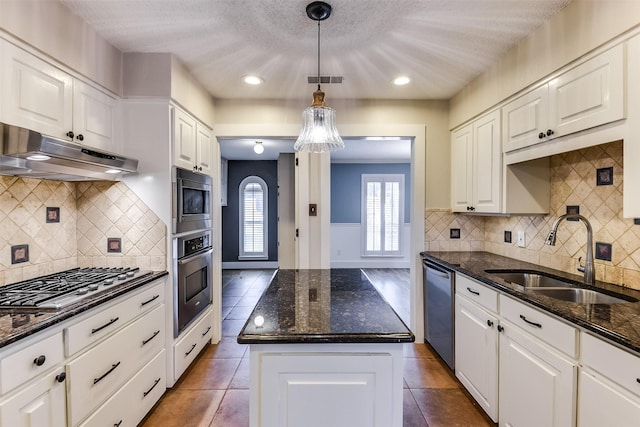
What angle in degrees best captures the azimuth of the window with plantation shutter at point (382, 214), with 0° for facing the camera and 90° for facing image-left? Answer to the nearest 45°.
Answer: approximately 0°

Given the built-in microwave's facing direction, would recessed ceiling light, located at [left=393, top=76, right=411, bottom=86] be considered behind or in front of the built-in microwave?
in front

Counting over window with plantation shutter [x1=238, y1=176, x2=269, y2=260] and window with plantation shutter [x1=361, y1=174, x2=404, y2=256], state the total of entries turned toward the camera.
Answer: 2

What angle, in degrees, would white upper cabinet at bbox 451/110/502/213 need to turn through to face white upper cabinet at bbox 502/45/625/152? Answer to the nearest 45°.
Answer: approximately 90° to its left

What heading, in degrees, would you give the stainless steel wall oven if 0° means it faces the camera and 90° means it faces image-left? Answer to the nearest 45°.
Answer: approximately 315°

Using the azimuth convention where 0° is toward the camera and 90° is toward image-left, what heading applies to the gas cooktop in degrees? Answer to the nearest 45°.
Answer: approximately 315°

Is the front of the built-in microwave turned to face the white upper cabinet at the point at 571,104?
yes

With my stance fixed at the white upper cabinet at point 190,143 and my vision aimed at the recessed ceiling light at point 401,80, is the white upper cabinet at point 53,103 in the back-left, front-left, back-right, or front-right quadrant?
back-right

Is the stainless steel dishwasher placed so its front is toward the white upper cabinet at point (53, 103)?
yes

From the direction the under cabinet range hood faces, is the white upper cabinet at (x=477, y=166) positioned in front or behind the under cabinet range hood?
in front

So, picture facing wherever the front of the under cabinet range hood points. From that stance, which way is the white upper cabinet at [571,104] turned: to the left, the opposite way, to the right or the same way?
the opposite way
